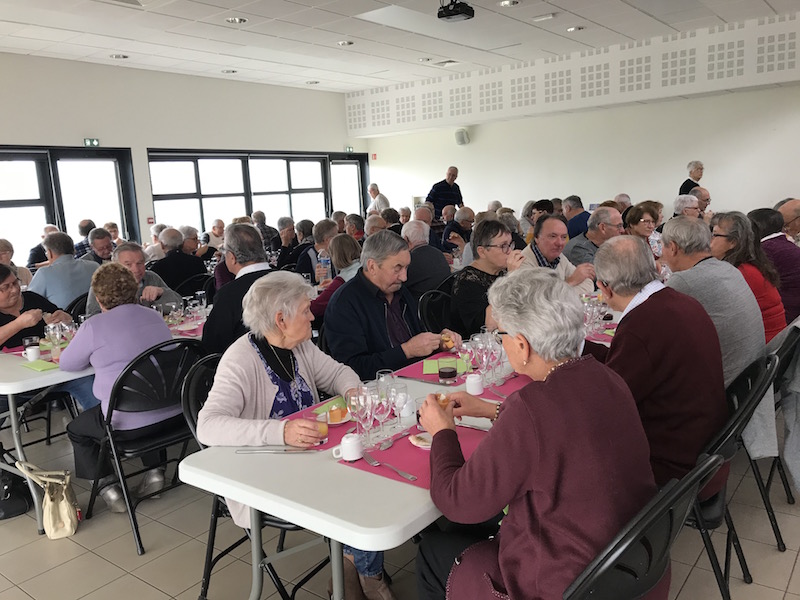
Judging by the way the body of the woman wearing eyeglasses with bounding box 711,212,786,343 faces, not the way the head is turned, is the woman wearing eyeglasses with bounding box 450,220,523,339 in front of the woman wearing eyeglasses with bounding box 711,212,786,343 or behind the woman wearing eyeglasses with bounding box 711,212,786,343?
in front

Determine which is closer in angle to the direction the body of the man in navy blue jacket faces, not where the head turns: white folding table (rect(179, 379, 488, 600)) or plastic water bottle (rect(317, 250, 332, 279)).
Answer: the white folding table

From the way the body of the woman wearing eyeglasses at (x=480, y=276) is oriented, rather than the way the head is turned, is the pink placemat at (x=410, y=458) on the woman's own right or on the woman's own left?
on the woman's own right

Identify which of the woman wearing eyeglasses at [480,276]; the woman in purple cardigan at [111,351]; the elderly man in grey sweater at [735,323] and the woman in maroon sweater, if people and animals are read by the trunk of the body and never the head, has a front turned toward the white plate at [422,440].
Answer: the woman in maroon sweater

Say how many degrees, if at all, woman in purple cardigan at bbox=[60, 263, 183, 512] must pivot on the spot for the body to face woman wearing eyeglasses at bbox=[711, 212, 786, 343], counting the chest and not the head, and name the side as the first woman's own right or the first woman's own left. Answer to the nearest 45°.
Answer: approximately 135° to the first woman's own right

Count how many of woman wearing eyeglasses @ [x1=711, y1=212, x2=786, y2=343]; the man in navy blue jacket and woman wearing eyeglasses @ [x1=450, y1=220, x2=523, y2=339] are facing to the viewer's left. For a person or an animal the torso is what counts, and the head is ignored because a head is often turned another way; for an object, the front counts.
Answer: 1

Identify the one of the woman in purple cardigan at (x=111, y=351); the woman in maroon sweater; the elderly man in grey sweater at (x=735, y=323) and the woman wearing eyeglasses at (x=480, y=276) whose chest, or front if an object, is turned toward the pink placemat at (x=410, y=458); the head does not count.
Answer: the woman in maroon sweater

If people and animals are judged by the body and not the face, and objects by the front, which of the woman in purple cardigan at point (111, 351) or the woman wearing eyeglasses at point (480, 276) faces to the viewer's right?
the woman wearing eyeglasses

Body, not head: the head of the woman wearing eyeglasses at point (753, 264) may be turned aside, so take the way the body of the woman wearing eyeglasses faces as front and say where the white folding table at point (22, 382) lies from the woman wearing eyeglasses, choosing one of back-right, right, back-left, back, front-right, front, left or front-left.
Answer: front-left

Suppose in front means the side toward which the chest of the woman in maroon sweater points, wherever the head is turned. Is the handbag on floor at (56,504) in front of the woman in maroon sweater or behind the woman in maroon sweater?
in front

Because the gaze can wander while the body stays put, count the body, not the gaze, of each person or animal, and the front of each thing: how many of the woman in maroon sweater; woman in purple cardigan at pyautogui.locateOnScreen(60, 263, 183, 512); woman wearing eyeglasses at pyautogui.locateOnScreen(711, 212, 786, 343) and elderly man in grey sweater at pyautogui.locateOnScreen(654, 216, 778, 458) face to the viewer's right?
0

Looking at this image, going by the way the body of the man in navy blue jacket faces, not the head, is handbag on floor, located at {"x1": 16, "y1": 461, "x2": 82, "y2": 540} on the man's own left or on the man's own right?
on the man's own right

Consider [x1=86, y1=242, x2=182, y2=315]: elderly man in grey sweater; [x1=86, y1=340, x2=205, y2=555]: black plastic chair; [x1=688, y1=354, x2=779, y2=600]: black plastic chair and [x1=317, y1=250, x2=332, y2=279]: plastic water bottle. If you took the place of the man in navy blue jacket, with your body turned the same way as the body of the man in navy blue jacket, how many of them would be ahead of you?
1

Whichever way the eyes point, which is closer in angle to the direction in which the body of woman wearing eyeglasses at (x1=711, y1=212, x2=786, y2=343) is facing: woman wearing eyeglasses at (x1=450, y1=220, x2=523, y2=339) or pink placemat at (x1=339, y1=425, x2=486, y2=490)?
the woman wearing eyeglasses

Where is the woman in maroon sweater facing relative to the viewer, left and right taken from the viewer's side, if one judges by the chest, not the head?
facing away from the viewer and to the left of the viewer

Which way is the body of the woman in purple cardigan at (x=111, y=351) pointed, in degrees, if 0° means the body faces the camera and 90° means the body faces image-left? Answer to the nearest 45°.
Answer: approximately 135°

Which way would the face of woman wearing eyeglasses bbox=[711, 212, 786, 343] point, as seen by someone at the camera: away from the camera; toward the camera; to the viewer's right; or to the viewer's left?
to the viewer's left

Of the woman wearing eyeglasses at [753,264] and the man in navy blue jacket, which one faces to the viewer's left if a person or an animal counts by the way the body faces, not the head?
the woman wearing eyeglasses

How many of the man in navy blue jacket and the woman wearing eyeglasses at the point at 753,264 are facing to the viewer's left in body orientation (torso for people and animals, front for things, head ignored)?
1

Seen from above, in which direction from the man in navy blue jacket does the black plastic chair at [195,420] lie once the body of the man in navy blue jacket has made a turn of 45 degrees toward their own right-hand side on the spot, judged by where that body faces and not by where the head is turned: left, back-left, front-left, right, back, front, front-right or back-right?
front-right
